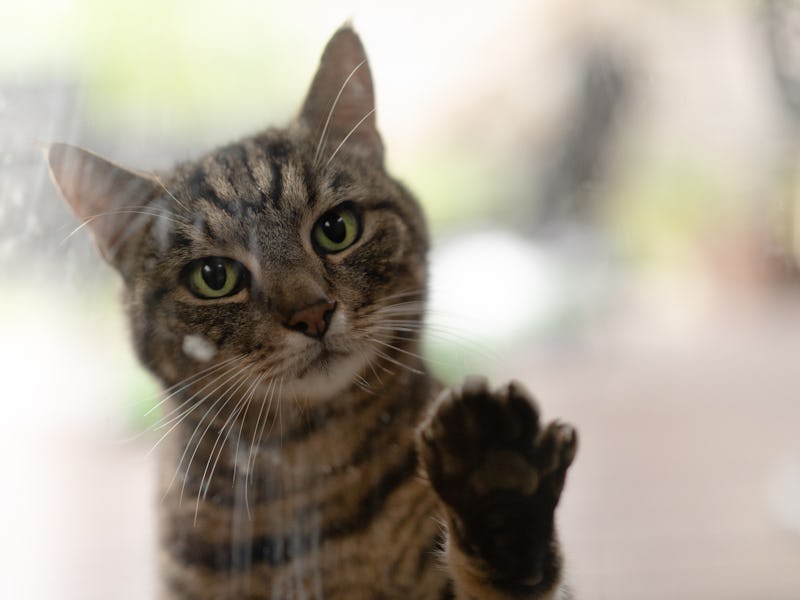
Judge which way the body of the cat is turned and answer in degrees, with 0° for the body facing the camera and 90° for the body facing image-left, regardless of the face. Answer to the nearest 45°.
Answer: approximately 0°
